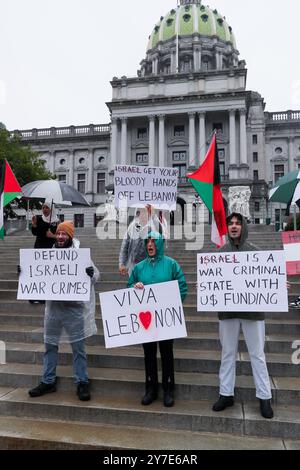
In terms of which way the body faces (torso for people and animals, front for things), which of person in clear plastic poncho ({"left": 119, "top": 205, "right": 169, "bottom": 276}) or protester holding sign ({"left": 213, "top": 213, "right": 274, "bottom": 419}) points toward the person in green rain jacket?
the person in clear plastic poncho

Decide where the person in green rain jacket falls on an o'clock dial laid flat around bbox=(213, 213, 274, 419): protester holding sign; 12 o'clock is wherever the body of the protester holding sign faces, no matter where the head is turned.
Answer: The person in green rain jacket is roughly at 3 o'clock from the protester holding sign.

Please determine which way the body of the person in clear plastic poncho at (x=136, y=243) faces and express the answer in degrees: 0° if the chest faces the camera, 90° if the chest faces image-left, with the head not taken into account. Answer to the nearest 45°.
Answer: approximately 0°

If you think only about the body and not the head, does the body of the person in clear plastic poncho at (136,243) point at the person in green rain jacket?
yes

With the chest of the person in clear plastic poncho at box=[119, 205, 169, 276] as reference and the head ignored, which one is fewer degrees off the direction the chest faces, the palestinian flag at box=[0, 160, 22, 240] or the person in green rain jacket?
the person in green rain jacket

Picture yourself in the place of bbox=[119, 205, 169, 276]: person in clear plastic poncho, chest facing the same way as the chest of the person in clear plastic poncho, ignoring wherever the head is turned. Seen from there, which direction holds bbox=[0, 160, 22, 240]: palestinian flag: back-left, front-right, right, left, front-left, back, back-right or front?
back-right

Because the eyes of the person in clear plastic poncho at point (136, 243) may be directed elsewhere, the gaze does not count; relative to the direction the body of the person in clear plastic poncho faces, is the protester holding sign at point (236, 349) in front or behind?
in front

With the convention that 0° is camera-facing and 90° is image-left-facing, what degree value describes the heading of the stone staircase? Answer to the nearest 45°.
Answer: approximately 0°
